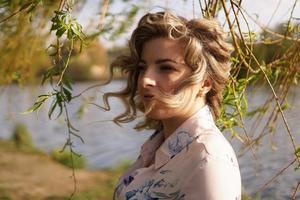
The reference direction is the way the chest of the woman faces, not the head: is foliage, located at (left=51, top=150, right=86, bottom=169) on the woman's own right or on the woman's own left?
on the woman's own right

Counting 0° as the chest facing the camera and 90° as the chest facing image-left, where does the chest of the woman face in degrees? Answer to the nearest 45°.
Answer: approximately 45°
